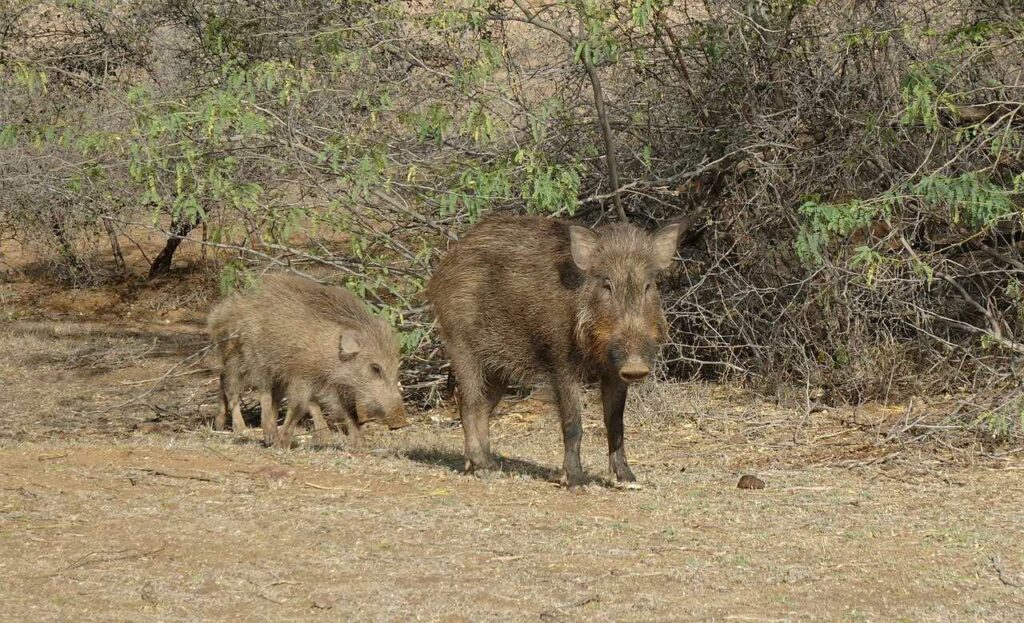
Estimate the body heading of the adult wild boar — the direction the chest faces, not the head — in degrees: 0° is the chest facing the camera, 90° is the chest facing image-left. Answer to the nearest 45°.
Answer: approximately 315°

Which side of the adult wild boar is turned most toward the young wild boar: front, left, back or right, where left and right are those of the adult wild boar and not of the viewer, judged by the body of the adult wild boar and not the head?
back

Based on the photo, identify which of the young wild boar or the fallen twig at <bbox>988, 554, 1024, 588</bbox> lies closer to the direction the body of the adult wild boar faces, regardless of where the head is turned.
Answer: the fallen twig

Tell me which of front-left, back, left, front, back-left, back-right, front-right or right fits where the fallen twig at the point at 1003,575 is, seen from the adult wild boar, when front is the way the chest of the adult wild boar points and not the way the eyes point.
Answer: front
